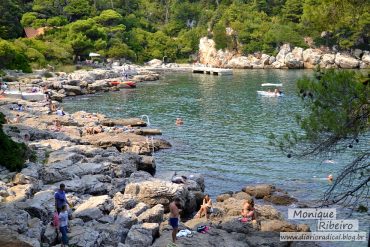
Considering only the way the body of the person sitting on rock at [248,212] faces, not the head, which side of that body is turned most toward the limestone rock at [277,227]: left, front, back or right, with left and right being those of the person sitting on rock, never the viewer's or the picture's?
left

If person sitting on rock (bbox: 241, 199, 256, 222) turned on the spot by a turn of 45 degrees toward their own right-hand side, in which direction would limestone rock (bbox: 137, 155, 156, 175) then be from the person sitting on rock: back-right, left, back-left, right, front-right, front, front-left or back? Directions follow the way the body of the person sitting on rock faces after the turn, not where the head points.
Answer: front-right

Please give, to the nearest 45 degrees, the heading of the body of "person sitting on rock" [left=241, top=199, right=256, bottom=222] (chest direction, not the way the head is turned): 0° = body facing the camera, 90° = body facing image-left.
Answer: approximately 45°

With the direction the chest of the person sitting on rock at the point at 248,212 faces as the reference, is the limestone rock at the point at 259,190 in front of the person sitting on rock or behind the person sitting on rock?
behind

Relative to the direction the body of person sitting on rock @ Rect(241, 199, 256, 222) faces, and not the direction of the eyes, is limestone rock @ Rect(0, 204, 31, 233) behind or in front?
in front

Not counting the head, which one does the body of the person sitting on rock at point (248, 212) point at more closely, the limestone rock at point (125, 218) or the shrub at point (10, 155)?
the limestone rock

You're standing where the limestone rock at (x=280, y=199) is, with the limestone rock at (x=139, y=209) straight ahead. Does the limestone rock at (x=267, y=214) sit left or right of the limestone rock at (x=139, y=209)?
left

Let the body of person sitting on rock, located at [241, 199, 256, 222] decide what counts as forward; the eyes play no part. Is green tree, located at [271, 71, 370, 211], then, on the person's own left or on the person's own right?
on the person's own left

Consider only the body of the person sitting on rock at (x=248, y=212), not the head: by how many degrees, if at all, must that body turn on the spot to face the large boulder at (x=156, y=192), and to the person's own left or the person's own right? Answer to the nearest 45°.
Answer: approximately 45° to the person's own right
